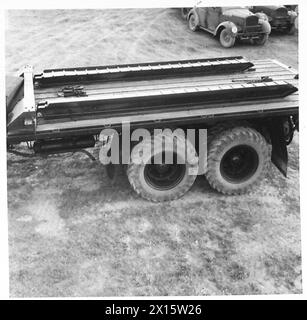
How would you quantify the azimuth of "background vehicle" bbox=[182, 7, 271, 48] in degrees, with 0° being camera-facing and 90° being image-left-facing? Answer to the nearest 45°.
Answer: approximately 315°

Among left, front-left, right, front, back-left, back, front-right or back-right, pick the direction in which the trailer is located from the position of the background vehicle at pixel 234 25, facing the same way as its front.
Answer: front-right

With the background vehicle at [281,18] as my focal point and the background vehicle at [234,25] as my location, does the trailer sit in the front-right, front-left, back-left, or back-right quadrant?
back-right

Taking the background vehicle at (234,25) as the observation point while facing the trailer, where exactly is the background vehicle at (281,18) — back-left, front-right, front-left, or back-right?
back-left

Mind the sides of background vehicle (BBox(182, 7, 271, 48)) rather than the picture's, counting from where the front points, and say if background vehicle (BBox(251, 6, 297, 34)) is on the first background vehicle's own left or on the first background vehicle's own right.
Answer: on the first background vehicle's own left
